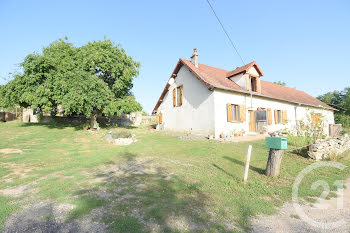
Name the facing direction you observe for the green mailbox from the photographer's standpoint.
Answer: facing the viewer and to the right of the viewer

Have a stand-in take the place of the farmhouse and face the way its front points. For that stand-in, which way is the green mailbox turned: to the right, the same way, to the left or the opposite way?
the same way

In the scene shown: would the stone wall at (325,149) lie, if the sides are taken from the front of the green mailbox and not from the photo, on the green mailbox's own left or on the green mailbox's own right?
on the green mailbox's own left

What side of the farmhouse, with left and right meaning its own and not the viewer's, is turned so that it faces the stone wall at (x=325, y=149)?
front

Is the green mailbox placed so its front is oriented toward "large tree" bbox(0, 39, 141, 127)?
no

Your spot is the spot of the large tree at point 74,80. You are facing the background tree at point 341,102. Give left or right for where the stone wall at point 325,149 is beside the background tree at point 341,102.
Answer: right

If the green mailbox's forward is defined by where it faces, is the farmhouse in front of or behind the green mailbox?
behind

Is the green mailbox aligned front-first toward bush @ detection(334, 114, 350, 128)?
no

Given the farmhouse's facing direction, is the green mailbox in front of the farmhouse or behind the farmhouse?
in front

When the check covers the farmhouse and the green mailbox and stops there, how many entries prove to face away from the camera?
0

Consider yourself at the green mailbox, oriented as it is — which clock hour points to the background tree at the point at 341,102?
The background tree is roughly at 8 o'clock from the green mailbox.

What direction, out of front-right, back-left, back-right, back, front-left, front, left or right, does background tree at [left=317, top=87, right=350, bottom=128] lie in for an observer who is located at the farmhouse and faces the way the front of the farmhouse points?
left

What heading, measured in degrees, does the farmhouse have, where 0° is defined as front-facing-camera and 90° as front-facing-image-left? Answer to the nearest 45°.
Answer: approximately 315°
